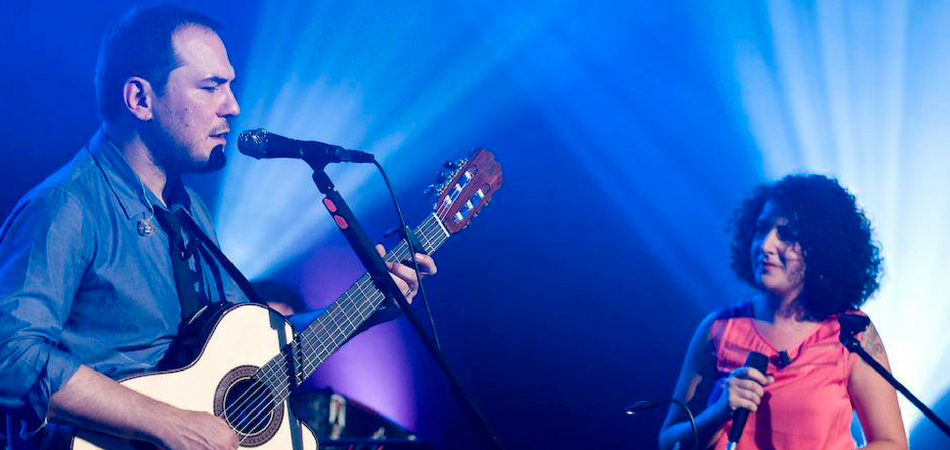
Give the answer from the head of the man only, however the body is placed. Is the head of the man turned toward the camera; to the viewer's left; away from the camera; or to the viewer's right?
to the viewer's right

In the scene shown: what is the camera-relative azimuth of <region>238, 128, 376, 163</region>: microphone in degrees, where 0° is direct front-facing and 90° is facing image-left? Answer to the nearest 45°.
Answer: approximately 90°

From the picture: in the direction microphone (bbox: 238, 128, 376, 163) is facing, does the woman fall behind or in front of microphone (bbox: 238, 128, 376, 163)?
behind

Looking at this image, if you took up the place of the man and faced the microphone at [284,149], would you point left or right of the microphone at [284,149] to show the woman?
left

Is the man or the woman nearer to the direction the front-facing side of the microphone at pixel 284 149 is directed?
the man

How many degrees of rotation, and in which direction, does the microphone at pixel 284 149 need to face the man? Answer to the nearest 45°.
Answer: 0° — it already faces them
